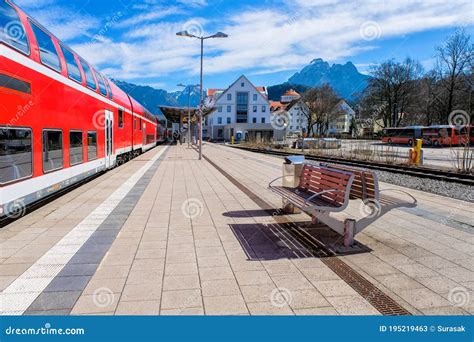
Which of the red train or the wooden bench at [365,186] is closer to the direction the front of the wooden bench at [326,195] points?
the red train

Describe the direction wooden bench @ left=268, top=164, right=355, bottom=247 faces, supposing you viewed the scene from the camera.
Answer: facing the viewer and to the left of the viewer

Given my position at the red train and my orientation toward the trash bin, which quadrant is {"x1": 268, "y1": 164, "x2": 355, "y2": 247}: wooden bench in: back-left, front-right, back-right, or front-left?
front-right

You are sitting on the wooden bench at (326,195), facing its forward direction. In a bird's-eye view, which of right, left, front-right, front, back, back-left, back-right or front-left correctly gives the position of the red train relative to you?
front-right

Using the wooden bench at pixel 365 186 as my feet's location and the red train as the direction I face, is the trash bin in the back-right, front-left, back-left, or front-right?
front-right

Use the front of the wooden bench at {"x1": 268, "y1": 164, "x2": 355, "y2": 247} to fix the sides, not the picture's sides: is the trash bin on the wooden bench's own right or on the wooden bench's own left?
on the wooden bench's own right

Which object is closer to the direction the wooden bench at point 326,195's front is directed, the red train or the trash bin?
the red train
